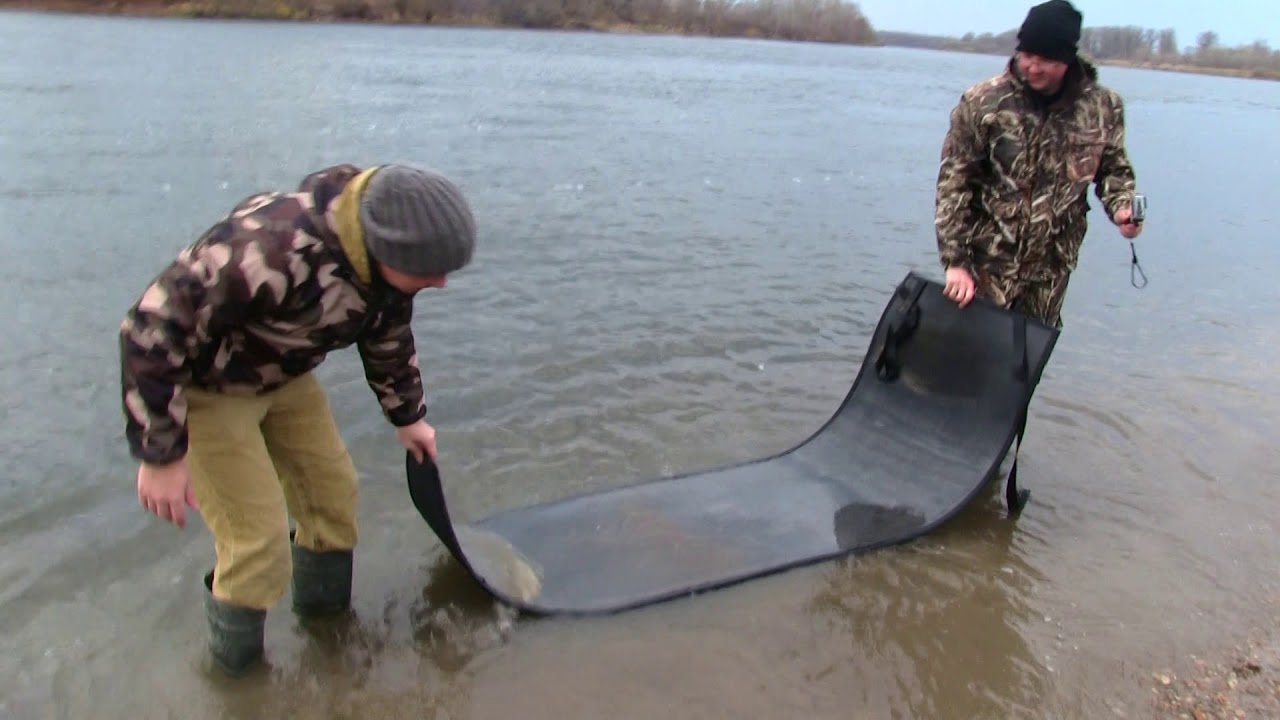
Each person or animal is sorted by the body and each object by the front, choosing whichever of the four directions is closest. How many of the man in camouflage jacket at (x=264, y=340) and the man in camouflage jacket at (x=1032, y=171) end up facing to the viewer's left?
0

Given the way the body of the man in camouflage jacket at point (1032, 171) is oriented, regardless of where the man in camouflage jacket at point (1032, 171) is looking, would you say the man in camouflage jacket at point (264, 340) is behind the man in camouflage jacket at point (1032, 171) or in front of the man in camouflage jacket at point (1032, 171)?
in front

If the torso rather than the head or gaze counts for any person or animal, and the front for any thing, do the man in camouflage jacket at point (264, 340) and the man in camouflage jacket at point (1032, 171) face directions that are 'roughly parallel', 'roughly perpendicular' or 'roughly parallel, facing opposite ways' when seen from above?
roughly perpendicular

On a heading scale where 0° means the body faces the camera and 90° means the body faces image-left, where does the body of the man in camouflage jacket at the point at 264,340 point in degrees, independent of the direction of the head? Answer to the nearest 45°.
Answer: approximately 315°

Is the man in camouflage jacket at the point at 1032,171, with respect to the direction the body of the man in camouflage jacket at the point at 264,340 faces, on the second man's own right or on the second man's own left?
on the second man's own left

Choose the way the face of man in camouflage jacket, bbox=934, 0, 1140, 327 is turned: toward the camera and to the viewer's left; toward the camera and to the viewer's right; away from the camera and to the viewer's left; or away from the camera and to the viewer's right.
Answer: toward the camera and to the viewer's left

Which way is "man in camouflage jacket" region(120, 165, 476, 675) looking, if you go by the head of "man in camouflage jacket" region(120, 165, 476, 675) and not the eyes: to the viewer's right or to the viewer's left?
to the viewer's right

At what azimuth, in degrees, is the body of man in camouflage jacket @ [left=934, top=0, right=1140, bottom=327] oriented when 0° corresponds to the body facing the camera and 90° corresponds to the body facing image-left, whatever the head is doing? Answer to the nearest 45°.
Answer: approximately 0°
